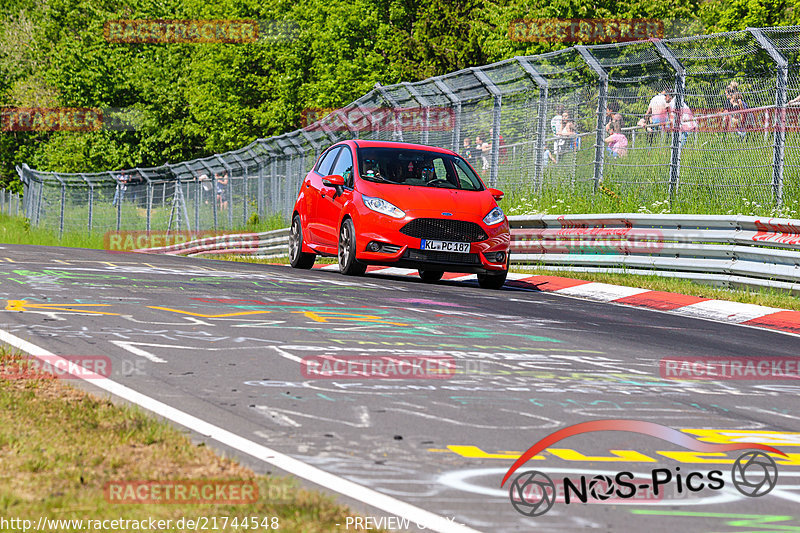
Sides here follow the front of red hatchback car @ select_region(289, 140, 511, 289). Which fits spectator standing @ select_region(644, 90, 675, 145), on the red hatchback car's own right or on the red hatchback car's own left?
on the red hatchback car's own left

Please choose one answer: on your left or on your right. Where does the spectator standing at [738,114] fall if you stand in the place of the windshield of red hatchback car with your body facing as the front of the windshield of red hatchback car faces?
on your left

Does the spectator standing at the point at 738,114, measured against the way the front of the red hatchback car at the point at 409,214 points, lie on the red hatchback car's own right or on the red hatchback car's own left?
on the red hatchback car's own left

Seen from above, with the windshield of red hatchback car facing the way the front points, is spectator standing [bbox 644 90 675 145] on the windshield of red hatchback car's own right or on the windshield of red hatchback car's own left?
on the windshield of red hatchback car's own left

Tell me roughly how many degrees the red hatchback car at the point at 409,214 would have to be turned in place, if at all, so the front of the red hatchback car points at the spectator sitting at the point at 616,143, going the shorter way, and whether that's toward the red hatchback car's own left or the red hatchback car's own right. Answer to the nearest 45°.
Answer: approximately 90° to the red hatchback car's own left
